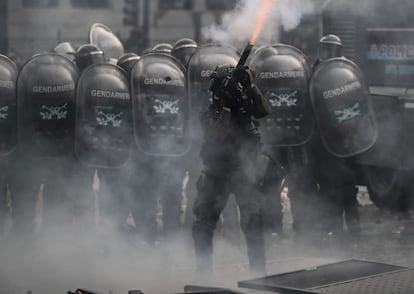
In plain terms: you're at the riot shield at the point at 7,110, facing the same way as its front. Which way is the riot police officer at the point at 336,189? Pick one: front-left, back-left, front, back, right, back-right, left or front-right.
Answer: left

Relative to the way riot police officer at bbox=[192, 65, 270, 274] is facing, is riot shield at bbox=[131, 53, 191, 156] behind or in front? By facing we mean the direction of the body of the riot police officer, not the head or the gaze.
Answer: behind

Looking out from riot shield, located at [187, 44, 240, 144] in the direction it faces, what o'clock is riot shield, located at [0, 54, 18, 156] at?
riot shield, located at [0, 54, 18, 156] is roughly at 3 o'clock from riot shield, located at [187, 44, 240, 144].

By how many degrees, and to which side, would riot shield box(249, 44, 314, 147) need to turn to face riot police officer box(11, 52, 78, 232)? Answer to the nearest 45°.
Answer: approximately 90° to its right

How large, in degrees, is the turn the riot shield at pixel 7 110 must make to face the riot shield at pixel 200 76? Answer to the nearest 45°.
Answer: approximately 90° to its left

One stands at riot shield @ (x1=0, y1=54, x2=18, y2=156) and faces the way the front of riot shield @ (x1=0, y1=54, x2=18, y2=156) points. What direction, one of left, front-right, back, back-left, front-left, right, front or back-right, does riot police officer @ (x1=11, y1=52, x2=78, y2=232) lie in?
left

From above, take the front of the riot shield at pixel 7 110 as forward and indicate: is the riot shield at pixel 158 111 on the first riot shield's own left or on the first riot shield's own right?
on the first riot shield's own left

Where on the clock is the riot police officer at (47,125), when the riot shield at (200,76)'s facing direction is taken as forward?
The riot police officer is roughly at 3 o'clock from the riot shield.

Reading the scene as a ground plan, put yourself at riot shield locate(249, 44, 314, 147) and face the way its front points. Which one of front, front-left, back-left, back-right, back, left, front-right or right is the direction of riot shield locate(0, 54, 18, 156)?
right
